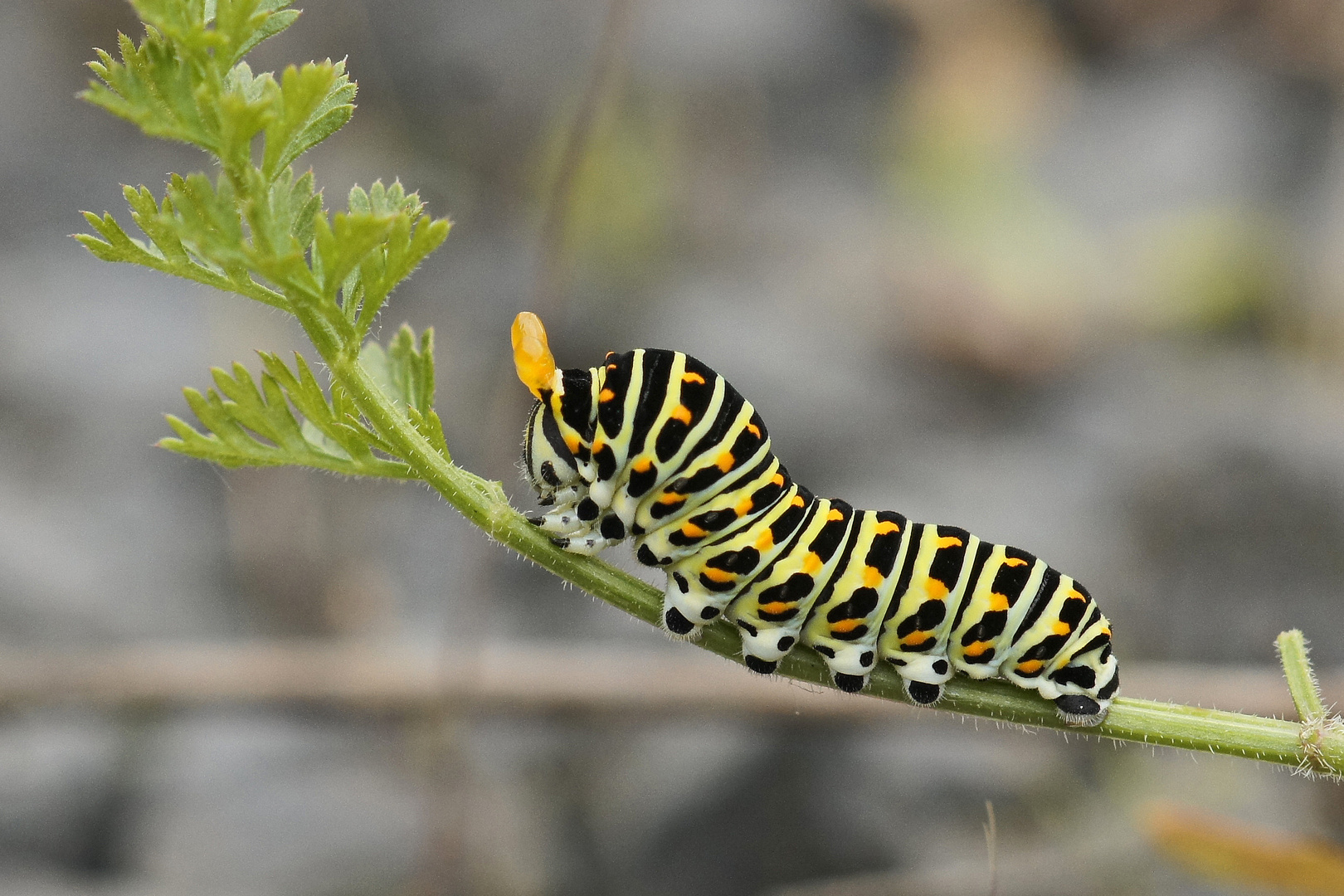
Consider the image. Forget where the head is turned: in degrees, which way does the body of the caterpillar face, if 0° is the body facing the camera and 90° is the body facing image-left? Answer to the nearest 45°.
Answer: approximately 90°

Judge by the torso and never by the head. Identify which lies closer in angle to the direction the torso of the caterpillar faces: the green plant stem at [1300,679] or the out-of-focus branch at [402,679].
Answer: the out-of-focus branch

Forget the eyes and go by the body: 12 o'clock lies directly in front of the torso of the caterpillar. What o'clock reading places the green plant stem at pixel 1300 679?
The green plant stem is roughly at 6 o'clock from the caterpillar.

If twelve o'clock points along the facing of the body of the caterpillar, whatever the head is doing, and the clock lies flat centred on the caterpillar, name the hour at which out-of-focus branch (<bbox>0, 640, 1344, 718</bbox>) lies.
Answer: The out-of-focus branch is roughly at 2 o'clock from the caterpillar.
